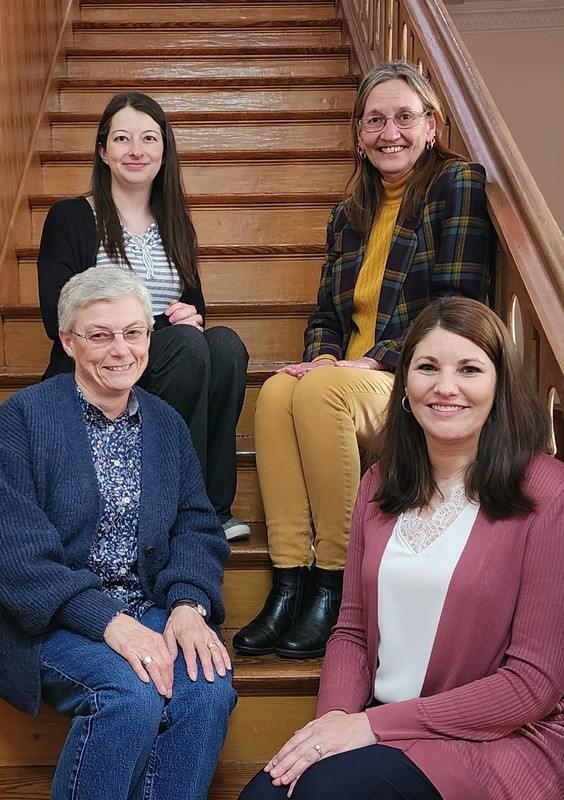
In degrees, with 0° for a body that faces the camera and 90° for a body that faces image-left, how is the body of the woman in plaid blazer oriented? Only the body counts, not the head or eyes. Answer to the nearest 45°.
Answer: approximately 45°

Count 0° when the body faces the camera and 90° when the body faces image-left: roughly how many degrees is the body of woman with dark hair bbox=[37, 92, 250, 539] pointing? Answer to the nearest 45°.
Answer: approximately 315°

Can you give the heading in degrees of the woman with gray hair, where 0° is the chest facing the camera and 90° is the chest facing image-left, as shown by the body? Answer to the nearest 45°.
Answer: approximately 315°

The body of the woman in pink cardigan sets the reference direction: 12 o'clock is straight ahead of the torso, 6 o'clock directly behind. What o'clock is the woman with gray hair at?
The woman with gray hair is roughly at 2 o'clock from the woman in pink cardigan.

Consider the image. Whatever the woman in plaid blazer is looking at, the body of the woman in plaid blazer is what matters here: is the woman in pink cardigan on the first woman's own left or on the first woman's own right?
on the first woman's own left

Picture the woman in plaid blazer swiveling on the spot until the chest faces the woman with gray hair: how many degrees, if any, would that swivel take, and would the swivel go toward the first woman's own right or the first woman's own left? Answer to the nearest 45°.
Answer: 0° — they already face them

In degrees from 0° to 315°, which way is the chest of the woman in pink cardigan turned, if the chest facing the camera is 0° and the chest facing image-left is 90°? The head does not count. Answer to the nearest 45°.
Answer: approximately 45°

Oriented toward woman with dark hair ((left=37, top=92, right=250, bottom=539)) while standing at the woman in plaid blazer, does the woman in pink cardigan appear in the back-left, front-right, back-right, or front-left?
back-left

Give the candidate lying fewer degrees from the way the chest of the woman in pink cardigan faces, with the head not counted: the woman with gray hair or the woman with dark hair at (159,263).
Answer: the woman with gray hair
